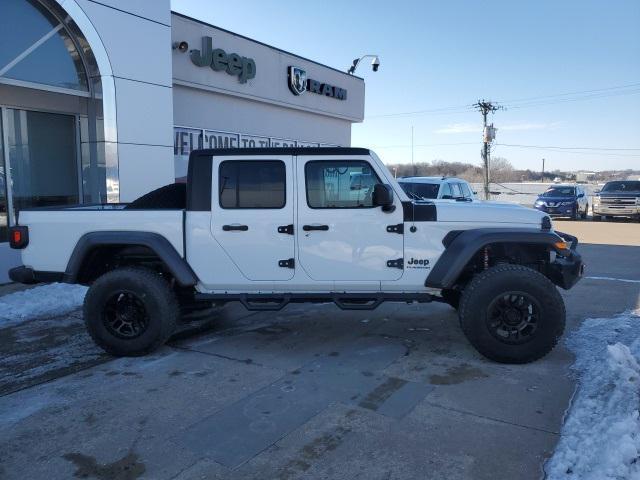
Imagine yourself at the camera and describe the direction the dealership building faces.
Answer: facing the viewer and to the right of the viewer

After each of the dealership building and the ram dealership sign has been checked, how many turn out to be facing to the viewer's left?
0

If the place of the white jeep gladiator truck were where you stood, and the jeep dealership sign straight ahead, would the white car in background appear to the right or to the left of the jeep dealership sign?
right

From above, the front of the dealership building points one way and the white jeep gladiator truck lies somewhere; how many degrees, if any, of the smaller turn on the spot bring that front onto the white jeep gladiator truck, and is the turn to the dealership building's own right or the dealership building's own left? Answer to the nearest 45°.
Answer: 0° — it already faces it

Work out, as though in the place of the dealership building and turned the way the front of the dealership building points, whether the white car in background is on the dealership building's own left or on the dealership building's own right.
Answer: on the dealership building's own left

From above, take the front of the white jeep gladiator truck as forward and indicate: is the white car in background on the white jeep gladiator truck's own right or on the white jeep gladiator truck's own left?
on the white jeep gladiator truck's own left

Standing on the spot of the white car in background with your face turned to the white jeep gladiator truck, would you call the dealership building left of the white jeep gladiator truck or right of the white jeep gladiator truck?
right

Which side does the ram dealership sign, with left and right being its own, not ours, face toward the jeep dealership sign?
right

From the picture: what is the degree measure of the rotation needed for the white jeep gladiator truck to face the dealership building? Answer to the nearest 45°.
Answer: approximately 135° to its left

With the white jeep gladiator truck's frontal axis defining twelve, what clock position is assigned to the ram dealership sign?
The ram dealership sign is roughly at 9 o'clock from the white jeep gladiator truck.

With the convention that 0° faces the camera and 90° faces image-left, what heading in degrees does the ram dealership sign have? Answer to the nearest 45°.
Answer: approximately 315°

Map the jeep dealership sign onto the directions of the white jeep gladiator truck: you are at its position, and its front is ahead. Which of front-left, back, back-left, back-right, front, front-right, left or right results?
left

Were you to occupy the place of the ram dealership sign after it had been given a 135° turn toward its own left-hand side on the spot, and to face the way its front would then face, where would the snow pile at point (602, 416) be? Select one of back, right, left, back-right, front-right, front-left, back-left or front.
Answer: back

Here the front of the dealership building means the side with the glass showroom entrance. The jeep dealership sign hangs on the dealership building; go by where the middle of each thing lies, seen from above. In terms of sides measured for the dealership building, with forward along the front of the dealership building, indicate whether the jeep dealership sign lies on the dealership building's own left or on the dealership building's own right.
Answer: on the dealership building's own left

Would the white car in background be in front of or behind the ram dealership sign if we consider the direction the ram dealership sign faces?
in front

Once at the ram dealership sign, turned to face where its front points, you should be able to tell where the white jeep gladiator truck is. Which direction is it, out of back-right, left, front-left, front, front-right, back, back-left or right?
front-right

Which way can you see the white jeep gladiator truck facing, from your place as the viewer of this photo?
facing to the right of the viewer
